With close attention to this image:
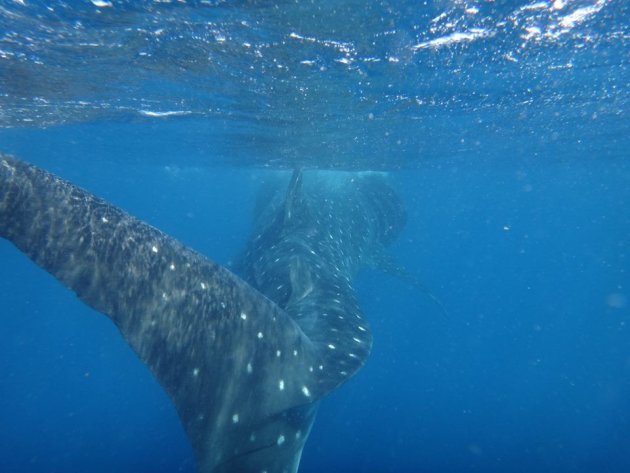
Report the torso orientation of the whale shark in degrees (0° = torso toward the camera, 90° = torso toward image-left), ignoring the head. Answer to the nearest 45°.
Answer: approximately 180°
